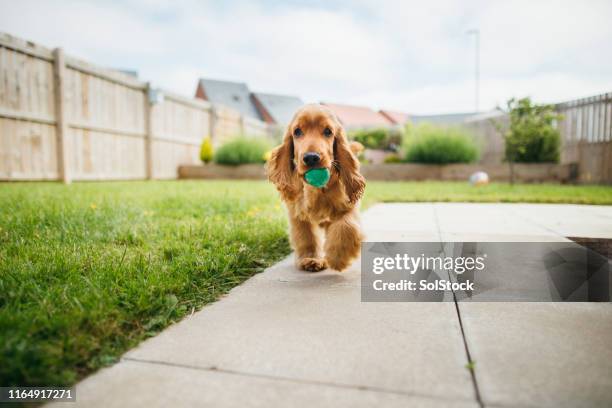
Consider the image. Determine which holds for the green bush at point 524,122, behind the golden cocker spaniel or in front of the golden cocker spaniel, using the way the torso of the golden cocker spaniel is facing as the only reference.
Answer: behind

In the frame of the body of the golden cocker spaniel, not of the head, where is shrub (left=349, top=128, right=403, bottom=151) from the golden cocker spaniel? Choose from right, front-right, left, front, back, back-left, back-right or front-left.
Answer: back

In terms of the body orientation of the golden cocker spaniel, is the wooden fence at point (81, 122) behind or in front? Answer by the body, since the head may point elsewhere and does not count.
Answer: behind

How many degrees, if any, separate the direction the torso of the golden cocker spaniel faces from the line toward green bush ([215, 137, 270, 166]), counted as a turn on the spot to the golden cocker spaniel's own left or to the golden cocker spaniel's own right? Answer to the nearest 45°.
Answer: approximately 180°

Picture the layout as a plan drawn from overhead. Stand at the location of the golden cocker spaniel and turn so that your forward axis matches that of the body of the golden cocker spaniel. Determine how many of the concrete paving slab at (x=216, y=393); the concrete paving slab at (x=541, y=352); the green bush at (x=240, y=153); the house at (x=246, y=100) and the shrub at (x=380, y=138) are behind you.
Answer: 3

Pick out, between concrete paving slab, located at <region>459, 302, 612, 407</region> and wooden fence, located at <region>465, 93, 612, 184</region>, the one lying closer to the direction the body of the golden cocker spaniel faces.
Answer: the concrete paving slab

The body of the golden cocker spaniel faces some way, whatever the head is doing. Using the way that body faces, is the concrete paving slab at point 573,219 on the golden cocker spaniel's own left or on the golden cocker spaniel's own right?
on the golden cocker spaniel's own left

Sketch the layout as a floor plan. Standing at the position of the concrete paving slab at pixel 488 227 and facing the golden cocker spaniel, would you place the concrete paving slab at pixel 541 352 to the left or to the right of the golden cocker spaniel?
left

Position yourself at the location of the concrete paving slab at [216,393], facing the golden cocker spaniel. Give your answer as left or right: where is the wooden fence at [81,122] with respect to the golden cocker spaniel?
left

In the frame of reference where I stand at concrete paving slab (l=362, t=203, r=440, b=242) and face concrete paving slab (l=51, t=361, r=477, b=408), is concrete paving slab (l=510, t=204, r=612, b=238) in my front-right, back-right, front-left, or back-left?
back-left

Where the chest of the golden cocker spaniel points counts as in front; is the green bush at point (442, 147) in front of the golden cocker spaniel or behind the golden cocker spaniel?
behind

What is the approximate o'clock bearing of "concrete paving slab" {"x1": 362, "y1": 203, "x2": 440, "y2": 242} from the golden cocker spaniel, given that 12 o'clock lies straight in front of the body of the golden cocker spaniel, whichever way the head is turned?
The concrete paving slab is roughly at 7 o'clock from the golden cocker spaniel.

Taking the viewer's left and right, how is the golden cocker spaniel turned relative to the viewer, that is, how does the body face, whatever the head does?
facing the viewer

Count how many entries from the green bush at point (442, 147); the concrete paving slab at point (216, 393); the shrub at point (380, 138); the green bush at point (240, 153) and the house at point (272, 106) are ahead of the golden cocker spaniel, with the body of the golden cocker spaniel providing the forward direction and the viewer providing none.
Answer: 1

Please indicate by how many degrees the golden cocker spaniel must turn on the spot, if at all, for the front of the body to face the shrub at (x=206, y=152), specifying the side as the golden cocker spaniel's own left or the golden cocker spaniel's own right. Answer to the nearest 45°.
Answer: approximately 180°

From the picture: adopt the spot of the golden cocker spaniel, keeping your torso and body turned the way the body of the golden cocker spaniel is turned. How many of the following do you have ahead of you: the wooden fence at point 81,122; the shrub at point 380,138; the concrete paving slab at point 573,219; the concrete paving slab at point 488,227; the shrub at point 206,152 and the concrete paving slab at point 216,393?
1
